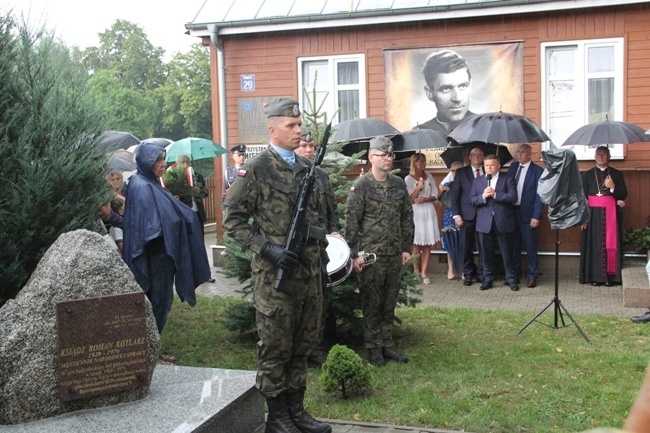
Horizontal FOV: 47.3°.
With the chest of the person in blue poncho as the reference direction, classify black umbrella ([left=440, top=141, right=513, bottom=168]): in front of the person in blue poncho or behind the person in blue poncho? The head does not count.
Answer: in front

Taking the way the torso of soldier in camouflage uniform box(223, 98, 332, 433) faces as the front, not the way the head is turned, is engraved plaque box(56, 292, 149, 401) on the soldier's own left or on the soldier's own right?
on the soldier's own right

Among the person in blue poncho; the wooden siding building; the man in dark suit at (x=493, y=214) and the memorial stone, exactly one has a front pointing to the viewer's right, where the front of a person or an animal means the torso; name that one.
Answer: the person in blue poncho

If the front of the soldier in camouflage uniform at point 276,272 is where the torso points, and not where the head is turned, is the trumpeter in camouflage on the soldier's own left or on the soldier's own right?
on the soldier's own left

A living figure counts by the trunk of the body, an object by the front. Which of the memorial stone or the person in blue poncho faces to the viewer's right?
the person in blue poncho

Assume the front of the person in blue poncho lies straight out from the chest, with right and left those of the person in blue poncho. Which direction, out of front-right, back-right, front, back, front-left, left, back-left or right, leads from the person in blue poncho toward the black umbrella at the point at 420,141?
front-left

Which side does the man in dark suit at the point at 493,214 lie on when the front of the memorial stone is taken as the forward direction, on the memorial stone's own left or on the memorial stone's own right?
on the memorial stone's own left

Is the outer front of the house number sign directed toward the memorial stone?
yes

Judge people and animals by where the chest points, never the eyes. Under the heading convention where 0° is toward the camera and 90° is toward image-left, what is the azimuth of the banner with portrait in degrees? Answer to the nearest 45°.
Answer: approximately 0°

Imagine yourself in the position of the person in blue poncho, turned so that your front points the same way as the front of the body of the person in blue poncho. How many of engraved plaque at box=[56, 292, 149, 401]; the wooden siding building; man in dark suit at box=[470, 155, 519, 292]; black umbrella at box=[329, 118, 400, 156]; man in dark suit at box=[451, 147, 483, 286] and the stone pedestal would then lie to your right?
2
